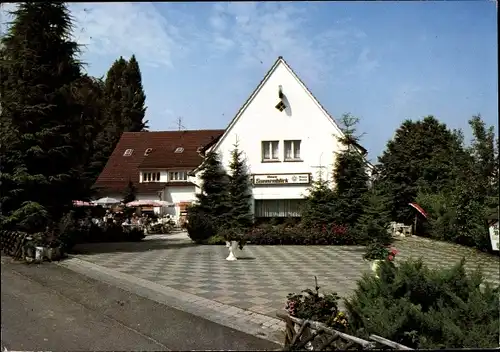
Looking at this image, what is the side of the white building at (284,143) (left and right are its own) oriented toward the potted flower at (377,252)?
front

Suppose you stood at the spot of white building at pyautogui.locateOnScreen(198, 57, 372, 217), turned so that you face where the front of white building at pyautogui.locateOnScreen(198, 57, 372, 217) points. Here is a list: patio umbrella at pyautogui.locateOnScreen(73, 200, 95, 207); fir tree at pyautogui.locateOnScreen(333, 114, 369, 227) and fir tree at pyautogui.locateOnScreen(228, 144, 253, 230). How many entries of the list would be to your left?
1

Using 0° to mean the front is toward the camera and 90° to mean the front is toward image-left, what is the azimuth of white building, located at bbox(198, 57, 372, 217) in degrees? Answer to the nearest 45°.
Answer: approximately 0°

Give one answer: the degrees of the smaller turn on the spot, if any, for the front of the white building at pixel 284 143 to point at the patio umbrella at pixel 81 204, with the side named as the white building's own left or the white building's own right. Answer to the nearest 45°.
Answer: approximately 45° to the white building's own right

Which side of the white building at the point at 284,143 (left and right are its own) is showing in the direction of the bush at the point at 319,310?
front

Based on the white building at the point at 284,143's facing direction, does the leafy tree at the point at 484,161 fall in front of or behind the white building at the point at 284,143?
in front
